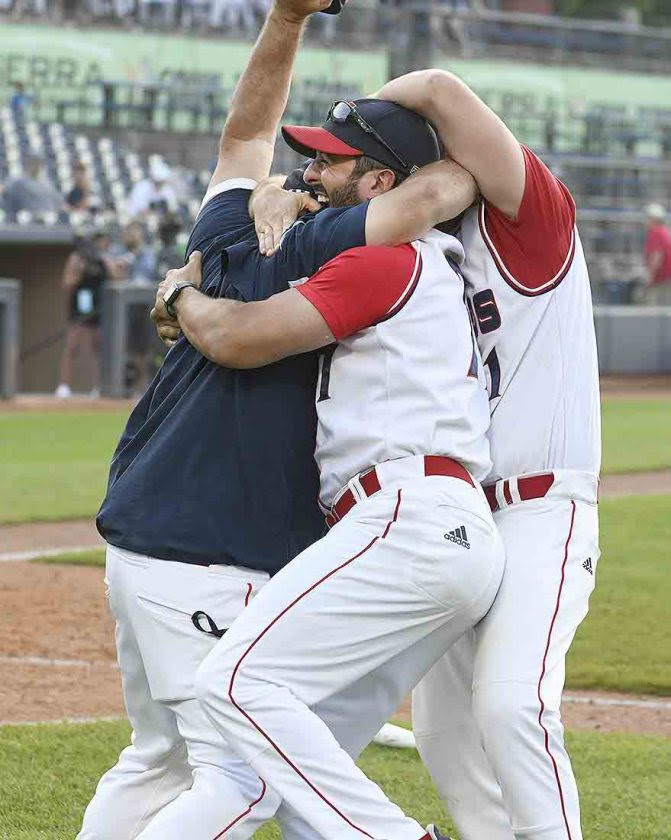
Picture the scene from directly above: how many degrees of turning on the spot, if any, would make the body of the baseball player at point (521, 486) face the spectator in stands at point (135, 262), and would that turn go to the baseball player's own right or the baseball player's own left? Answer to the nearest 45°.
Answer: approximately 90° to the baseball player's own right

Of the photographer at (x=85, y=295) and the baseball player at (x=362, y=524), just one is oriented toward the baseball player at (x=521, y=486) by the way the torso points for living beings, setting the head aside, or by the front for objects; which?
the photographer

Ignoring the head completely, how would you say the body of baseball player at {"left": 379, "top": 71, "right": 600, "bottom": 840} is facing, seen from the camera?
to the viewer's left

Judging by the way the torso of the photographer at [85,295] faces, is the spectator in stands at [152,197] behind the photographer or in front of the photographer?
behind

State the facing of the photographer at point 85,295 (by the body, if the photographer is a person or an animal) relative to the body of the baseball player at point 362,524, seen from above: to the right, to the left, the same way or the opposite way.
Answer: to the left

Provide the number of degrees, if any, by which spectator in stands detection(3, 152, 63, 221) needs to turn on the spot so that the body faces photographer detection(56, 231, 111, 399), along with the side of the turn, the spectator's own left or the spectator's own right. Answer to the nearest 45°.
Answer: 0° — they already face them

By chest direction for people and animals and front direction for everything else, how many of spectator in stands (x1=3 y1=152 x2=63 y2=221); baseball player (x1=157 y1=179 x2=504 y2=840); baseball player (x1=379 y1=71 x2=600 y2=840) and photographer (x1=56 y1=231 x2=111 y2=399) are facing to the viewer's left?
2

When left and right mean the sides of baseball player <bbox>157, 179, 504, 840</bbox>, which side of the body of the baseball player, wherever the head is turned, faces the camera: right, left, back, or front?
left

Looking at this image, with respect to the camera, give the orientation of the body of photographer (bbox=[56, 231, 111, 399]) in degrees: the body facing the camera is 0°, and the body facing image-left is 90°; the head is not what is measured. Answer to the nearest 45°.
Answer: approximately 0°

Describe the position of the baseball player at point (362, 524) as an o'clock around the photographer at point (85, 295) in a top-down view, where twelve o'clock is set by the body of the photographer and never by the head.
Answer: The baseball player is roughly at 12 o'clock from the photographer.
